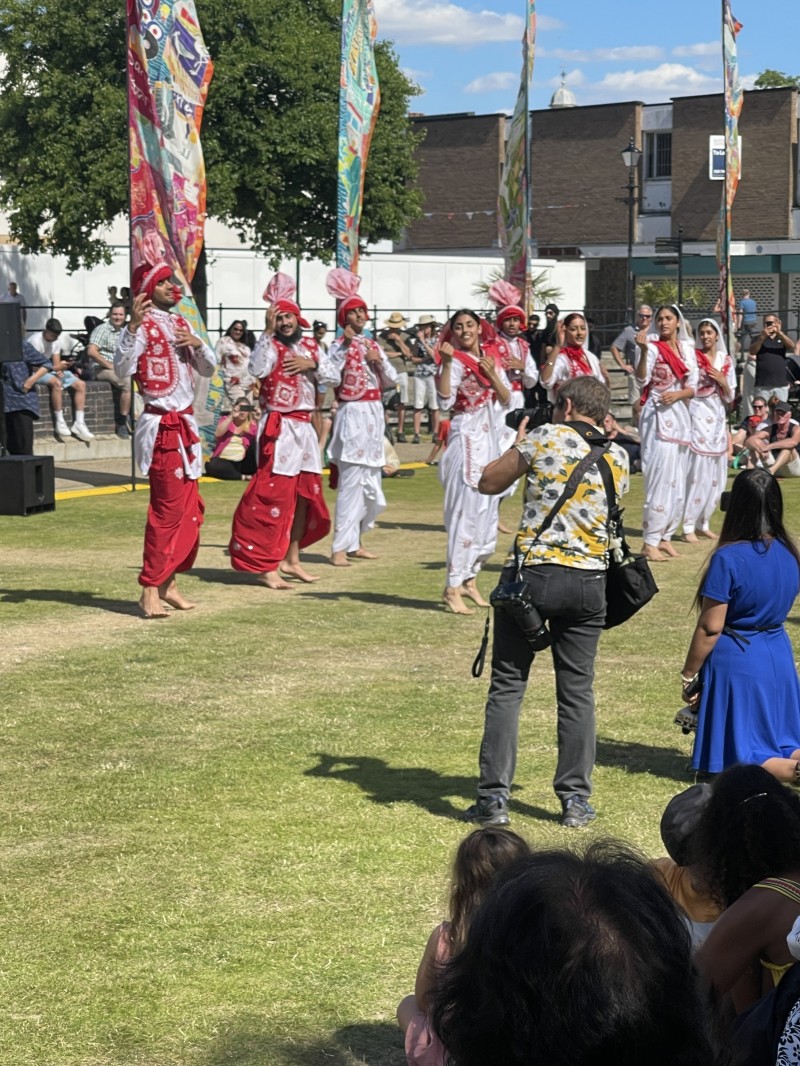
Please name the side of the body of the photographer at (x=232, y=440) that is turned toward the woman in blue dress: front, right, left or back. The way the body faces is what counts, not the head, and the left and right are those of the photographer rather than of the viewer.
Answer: front

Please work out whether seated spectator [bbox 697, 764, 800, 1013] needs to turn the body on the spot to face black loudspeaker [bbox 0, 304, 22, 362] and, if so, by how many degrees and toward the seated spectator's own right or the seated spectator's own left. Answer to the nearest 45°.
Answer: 0° — they already face it

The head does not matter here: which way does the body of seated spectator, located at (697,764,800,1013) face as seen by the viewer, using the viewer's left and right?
facing away from the viewer and to the left of the viewer

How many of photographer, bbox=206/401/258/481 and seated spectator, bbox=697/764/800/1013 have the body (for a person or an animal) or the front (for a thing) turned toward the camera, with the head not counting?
1

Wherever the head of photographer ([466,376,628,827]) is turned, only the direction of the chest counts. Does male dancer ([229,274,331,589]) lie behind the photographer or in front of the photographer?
in front

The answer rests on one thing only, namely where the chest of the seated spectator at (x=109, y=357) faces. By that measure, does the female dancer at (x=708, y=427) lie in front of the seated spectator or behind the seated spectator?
in front

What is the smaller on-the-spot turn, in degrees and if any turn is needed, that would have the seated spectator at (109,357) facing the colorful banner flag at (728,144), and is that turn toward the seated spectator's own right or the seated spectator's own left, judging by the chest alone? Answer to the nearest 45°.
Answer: approximately 45° to the seated spectator's own left

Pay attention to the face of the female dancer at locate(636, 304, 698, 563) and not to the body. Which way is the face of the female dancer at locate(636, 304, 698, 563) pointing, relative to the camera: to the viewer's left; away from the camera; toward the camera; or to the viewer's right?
toward the camera

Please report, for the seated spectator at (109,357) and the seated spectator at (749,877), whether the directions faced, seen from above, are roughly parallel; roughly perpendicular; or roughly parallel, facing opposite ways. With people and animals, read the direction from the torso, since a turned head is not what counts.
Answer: roughly parallel, facing opposite ways

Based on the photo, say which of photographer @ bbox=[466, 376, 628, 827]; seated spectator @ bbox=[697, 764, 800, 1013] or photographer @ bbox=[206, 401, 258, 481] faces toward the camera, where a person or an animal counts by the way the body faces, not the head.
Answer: photographer @ bbox=[206, 401, 258, 481]

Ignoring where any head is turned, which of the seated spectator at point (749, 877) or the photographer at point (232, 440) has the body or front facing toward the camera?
the photographer

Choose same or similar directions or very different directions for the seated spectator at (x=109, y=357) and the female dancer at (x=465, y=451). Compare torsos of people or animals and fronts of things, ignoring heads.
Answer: same or similar directions

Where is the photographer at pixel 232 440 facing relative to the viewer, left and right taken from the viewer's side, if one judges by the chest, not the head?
facing the viewer

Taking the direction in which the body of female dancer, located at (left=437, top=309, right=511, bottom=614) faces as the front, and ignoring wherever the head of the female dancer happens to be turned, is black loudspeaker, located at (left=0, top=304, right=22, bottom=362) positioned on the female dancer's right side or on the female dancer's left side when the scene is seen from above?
on the female dancer's right side

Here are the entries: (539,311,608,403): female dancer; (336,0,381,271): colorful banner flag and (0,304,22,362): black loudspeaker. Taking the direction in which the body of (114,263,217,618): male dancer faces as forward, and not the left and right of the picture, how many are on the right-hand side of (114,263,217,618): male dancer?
1

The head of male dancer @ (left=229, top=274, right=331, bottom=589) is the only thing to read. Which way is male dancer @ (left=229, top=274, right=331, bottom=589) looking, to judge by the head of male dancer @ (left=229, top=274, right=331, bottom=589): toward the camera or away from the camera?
toward the camera

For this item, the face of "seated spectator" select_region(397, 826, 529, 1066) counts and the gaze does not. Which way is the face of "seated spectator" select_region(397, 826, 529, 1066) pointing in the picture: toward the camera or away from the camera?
away from the camera

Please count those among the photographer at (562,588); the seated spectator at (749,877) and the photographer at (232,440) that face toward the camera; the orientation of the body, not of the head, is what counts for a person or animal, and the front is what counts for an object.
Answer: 1
